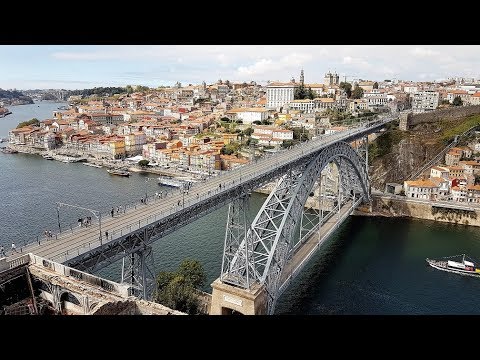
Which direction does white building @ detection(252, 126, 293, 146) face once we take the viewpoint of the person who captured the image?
facing the viewer

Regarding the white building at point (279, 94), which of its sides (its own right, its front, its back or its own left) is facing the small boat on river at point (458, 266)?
front

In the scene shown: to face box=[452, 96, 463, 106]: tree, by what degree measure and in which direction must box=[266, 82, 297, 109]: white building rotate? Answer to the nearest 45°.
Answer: approximately 45° to its left

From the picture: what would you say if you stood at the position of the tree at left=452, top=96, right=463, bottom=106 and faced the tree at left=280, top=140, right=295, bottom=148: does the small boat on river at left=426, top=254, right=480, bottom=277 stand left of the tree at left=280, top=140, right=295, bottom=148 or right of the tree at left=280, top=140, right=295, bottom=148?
left

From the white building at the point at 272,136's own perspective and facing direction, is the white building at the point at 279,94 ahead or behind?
behind

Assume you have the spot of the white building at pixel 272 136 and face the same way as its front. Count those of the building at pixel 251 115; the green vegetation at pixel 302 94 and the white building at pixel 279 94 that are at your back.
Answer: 3

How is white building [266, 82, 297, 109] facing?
toward the camera

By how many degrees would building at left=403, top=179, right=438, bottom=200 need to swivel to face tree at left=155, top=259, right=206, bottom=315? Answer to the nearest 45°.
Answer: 0° — it already faces it

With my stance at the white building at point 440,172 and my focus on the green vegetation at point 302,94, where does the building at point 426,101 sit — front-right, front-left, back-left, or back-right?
front-right

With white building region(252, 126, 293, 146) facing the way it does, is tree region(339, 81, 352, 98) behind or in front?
behind

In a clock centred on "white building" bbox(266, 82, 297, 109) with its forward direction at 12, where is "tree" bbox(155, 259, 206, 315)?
The tree is roughly at 12 o'clock from the white building.

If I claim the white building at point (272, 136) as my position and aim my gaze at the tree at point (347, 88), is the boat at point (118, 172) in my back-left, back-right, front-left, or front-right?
back-left
